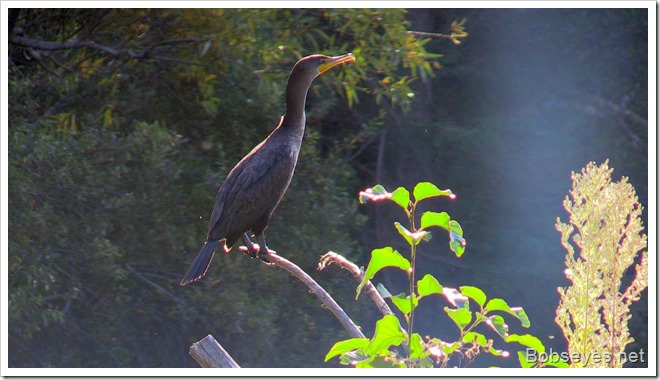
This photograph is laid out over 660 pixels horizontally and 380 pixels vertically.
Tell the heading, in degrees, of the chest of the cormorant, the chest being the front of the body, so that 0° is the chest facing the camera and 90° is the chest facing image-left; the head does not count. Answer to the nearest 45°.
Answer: approximately 270°

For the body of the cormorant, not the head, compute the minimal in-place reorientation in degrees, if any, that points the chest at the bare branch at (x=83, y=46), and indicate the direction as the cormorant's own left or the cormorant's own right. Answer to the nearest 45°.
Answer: approximately 135° to the cormorant's own left

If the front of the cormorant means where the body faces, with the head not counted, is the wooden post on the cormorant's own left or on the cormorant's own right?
on the cormorant's own right
